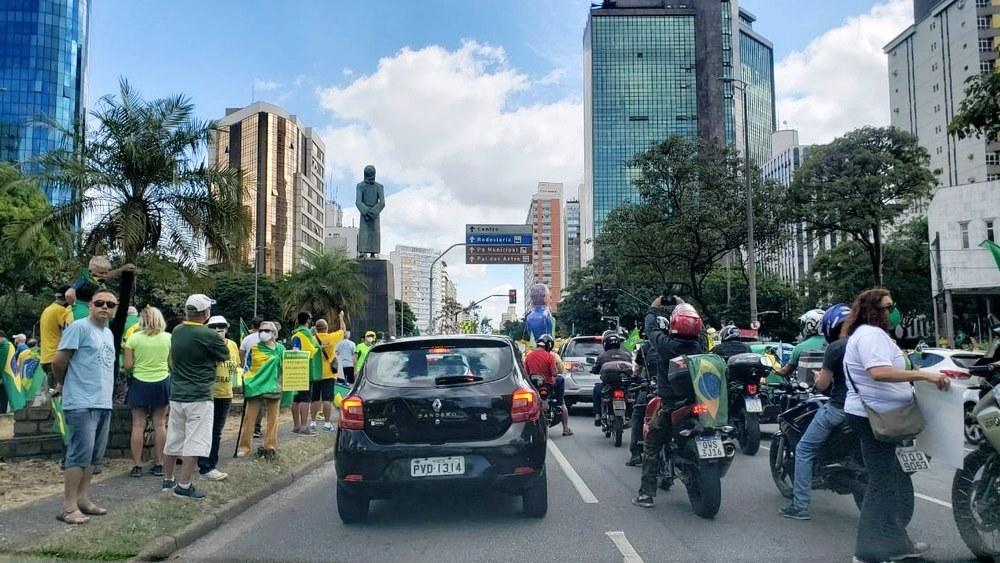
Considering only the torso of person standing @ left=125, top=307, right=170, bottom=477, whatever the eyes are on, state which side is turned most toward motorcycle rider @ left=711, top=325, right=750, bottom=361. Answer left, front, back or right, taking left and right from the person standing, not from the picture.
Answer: right

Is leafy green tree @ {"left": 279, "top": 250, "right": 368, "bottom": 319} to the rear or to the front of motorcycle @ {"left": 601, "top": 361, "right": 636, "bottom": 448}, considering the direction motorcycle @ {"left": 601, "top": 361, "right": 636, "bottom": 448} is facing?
to the front

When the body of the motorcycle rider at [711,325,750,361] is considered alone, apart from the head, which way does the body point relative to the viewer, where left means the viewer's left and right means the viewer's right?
facing away from the viewer

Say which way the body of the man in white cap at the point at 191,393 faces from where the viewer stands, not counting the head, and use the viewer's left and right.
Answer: facing away from the viewer and to the right of the viewer

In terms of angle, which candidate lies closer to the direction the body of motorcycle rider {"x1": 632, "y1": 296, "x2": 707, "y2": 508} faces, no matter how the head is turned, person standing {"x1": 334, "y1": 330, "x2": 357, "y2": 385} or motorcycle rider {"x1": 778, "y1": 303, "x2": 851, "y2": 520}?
the person standing

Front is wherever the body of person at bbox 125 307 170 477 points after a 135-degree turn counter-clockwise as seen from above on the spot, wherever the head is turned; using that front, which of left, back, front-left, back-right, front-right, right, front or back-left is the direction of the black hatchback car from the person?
left

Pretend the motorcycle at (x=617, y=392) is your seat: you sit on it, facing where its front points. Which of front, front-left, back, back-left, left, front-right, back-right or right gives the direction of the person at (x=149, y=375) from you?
back-left

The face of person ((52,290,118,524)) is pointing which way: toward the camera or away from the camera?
toward the camera

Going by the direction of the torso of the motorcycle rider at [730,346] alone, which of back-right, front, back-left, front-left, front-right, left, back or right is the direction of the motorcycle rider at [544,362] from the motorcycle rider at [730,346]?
left

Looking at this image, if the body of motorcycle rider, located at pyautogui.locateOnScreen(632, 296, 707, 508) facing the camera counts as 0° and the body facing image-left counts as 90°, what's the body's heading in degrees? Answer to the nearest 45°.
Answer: approximately 180°

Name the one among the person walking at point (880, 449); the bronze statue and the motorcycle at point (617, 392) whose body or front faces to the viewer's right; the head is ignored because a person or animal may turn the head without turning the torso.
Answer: the person walking

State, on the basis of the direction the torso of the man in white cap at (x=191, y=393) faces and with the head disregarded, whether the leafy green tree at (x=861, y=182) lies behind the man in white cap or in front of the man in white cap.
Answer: in front

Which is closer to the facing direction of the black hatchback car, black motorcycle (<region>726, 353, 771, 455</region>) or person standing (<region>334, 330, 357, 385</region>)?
the person standing

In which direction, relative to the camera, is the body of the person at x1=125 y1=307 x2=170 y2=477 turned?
away from the camera

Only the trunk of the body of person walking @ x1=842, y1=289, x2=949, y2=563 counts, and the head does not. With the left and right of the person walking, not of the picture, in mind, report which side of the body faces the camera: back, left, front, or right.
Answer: right

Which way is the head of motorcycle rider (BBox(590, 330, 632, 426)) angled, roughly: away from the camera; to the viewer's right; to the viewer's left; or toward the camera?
away from the camera

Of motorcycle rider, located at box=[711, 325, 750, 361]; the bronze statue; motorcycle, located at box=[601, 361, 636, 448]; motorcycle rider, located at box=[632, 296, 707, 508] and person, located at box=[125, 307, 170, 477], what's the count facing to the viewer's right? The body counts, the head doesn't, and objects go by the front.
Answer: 0

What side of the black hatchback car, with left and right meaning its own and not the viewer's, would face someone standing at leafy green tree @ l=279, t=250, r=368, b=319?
front
